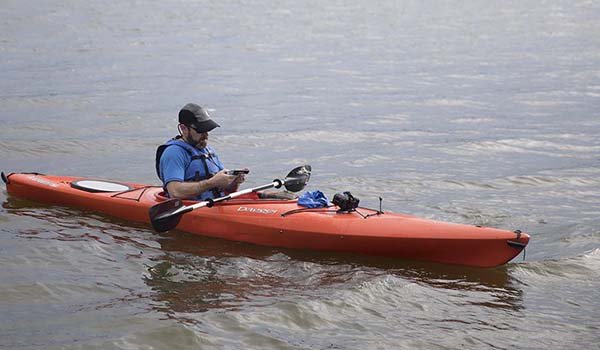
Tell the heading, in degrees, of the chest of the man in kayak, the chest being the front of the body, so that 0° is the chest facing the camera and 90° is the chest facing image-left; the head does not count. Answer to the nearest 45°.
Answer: approximately 315°

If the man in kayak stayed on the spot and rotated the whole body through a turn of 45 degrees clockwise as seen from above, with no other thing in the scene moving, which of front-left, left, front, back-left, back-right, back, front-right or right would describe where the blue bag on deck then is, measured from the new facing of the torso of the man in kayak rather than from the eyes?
left

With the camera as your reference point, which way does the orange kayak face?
facing the viewer and to the right of the viewer

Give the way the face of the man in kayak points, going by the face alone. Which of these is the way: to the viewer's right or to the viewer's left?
to the viewer's right
